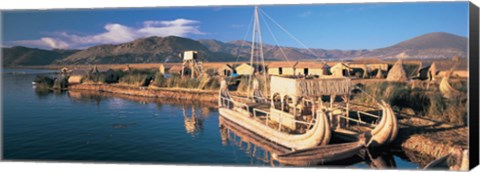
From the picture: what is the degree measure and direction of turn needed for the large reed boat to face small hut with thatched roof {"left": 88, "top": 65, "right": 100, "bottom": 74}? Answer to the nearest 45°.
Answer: approximately 180°

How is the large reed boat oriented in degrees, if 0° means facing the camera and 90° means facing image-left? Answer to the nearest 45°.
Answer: approximately 315°

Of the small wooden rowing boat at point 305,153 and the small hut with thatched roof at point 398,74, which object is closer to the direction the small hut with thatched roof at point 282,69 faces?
the small wooden rowing boat

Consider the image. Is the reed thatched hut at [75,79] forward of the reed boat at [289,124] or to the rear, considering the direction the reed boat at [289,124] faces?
to the rear

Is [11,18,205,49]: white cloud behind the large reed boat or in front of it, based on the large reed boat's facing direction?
behind

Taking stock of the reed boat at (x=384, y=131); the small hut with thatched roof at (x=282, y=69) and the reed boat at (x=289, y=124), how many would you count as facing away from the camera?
0

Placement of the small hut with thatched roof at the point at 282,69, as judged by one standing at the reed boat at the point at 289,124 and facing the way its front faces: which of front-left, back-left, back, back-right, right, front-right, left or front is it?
back-left

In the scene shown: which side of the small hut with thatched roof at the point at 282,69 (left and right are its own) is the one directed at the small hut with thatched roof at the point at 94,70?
right

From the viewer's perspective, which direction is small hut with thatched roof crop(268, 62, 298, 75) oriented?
toward the camera

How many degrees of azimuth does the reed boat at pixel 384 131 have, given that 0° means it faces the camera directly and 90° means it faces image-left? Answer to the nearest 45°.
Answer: approximately 315°

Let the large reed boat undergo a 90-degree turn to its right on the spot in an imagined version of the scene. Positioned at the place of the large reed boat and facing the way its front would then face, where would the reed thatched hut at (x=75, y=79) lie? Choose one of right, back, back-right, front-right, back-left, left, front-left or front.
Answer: right
